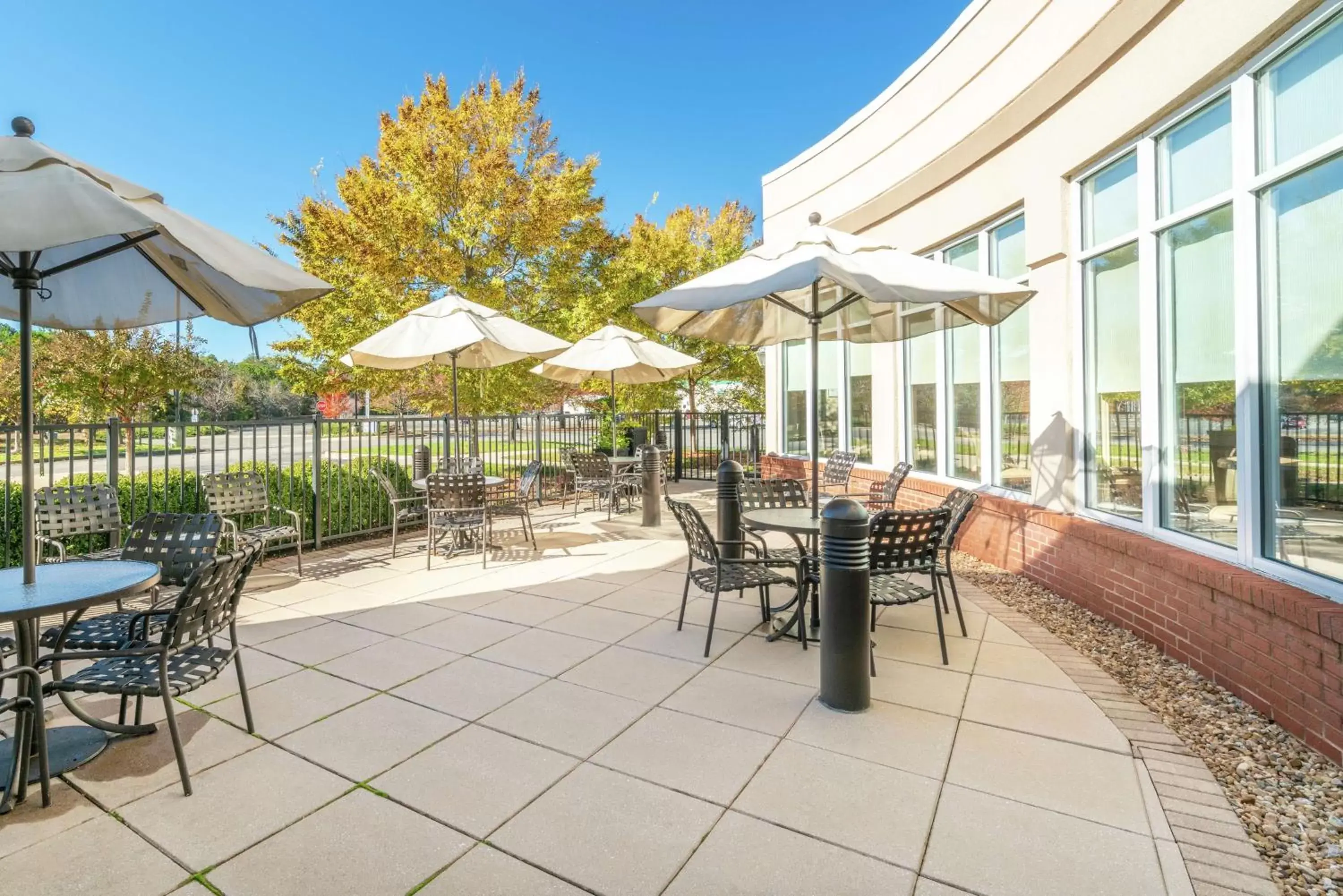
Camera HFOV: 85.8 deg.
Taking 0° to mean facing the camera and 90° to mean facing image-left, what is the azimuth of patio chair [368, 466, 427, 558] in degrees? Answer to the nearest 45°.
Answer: approximately 270°

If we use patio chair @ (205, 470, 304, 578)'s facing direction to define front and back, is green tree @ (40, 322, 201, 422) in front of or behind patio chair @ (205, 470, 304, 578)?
behind

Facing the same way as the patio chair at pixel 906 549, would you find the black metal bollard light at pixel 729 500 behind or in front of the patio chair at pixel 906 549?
in front

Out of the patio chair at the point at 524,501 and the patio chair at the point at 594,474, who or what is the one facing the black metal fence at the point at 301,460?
the patio chair at the point at 524,501

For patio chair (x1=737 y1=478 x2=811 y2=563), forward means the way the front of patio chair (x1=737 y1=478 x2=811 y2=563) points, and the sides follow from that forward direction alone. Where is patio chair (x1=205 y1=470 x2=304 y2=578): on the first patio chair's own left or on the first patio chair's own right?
on the first patio chair's own right

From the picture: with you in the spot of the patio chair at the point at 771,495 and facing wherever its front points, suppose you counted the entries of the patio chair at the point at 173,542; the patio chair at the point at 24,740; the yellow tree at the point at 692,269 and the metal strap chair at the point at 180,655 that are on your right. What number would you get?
3

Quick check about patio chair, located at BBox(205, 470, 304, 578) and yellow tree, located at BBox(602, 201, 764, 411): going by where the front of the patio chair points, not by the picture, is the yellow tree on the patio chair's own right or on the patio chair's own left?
on the patio chair's own left

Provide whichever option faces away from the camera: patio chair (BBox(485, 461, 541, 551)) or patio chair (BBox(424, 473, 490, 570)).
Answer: patio chair (BBox(424, 473, 490, 570))

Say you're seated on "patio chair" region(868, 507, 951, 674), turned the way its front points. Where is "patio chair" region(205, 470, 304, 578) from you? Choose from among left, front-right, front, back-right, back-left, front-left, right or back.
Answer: front-left

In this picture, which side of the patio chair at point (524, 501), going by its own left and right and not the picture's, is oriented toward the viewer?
left

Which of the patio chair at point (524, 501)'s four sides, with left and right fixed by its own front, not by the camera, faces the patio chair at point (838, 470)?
back

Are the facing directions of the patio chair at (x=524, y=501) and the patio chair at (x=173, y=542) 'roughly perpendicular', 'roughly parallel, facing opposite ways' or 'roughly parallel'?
roughly perpendicular

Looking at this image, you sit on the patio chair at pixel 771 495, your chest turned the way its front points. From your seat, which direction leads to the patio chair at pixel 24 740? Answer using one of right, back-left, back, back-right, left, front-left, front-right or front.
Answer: right

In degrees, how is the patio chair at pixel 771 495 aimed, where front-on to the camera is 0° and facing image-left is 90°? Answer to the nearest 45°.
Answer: approximately 315°

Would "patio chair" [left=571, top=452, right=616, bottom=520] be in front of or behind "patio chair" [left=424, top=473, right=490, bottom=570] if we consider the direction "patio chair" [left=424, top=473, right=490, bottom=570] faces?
in front
